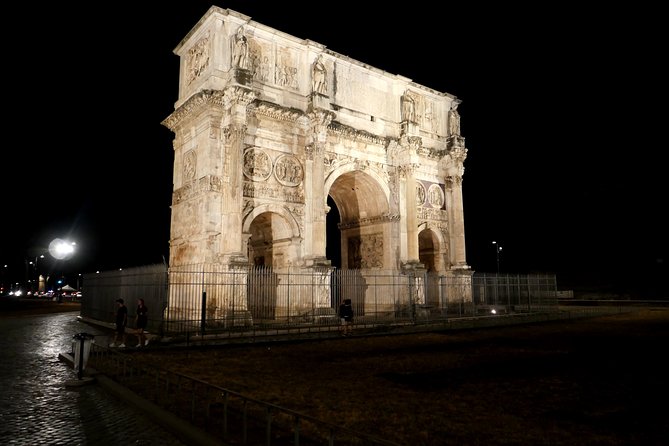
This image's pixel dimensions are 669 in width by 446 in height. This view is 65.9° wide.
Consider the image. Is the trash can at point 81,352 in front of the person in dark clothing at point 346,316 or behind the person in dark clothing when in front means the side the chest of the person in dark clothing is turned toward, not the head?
behind

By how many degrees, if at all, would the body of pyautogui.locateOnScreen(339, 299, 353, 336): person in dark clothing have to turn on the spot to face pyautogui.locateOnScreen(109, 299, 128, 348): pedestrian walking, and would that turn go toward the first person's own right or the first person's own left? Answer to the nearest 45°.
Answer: approximately 135° to the first person's own left

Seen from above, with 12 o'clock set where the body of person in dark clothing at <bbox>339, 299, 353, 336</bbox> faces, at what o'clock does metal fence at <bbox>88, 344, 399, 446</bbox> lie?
The metal fence is roughly at 6 o'clock from the person in dark clothing.

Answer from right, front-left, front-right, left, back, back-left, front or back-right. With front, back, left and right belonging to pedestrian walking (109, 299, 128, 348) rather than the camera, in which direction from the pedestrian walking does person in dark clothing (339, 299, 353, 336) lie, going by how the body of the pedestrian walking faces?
back

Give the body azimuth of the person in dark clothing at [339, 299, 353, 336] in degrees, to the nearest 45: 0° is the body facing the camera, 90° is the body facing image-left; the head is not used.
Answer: approximately 180°

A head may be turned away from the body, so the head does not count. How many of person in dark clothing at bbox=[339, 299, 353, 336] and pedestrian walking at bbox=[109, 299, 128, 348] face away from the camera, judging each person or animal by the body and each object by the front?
1

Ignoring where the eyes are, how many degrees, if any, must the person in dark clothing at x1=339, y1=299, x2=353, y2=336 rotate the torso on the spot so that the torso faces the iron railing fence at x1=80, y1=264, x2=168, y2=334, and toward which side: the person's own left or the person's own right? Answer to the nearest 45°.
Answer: approximately 90° to the person's own left
